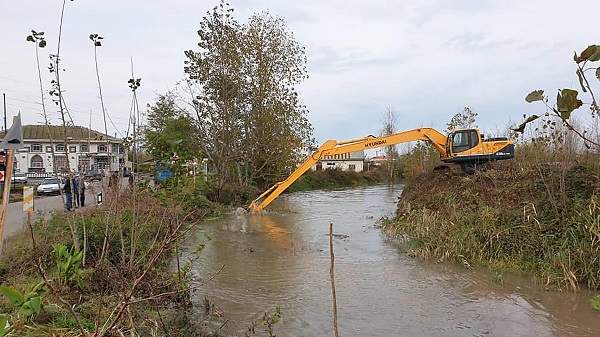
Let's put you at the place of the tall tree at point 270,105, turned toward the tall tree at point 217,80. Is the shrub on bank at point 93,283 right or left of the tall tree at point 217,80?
left

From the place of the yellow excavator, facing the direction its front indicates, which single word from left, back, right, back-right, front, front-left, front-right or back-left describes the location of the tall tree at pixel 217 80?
front-right

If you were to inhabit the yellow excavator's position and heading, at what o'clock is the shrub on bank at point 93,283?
The shrub on bank is roughly at 10 o'clock from the yellow excavator.

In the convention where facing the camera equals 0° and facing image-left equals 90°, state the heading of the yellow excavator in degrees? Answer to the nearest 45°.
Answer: approximately 90°
